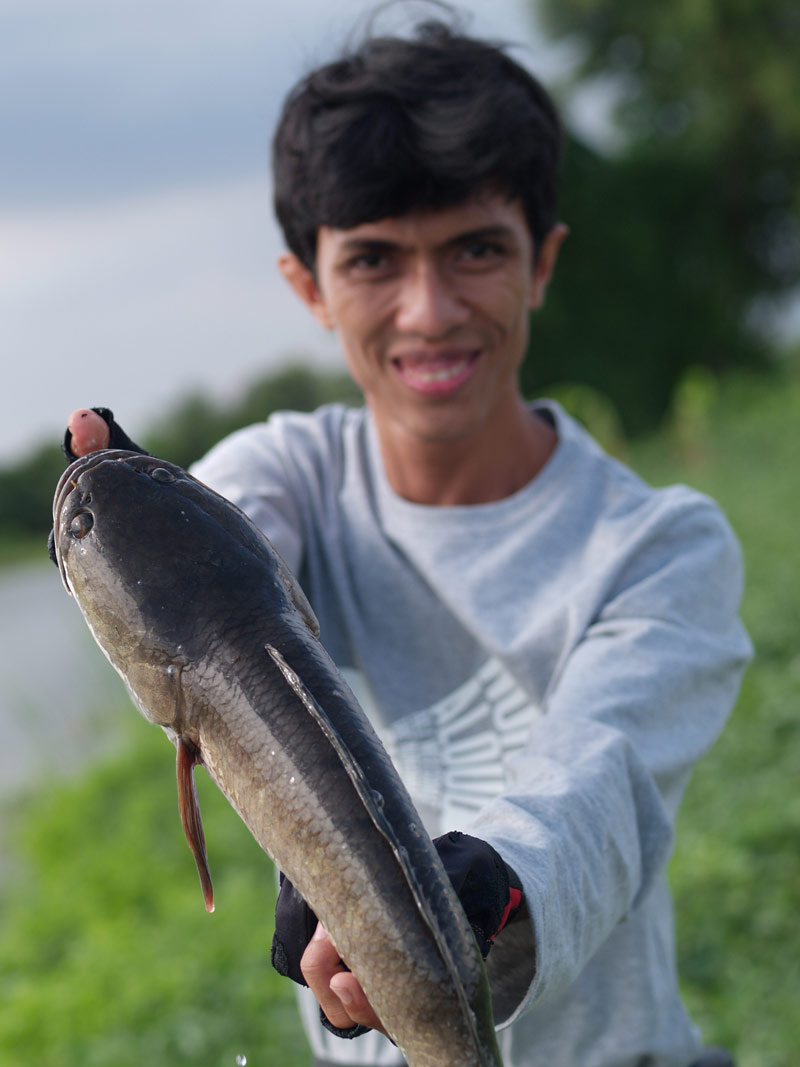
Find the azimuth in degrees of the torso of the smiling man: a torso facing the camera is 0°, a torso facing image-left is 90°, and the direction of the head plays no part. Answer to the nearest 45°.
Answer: approximately 0°
